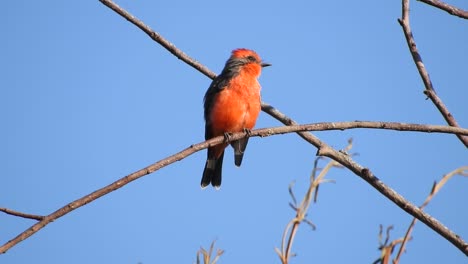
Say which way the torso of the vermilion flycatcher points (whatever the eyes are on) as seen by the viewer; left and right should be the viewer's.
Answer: facing the viewer and to the right of the viewer

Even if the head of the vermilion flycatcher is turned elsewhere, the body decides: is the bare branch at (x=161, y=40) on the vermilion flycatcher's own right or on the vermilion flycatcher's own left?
on the vermilion flycatcher's own right
